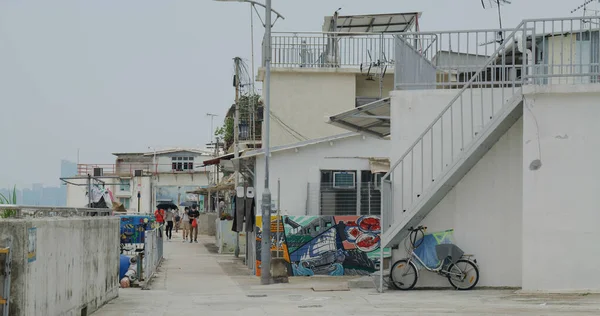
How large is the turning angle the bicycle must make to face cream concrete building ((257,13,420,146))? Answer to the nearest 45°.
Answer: approximately 90° to its right

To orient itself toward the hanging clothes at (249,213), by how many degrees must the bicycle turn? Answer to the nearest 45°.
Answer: approximately 45° to its right

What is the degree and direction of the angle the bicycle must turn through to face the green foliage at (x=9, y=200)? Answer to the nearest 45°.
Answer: approximately 45° to its left

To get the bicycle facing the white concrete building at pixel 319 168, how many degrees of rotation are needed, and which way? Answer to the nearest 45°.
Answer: approximately 45° to its right

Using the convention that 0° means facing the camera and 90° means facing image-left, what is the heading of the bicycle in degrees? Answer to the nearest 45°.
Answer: approximately 90°

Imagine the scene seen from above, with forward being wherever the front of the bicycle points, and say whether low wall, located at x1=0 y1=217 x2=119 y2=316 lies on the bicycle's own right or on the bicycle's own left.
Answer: on the bicycle's own left

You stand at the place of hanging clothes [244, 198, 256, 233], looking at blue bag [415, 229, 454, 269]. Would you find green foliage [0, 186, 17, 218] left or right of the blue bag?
right
